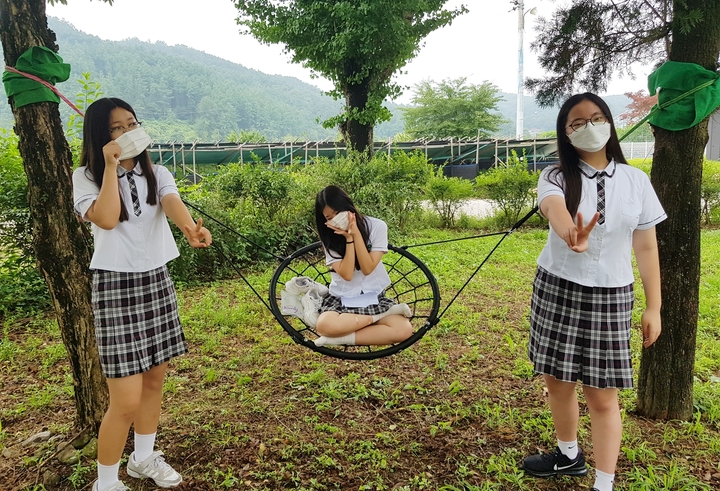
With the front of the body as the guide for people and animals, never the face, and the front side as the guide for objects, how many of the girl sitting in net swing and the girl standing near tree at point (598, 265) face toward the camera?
2

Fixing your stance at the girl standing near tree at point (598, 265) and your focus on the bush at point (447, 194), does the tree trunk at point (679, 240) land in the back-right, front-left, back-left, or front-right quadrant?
front-right

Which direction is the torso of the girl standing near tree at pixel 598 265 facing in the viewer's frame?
toward the camera

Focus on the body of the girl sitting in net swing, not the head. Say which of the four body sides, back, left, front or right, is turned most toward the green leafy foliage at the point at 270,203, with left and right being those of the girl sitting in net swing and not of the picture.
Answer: back

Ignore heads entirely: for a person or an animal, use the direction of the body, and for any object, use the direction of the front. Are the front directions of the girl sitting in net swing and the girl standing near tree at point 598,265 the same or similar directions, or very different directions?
same or similar directions

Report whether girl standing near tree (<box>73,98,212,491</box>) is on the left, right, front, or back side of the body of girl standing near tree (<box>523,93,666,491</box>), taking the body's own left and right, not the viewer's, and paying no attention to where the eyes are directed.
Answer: right

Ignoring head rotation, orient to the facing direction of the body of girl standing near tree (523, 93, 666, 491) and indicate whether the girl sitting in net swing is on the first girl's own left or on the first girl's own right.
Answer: on the first girl's own right

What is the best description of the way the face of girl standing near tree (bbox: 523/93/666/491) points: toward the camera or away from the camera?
toward the camera

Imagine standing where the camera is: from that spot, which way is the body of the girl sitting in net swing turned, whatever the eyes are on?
toward the camera

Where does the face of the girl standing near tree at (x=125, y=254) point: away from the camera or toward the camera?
toward the camera

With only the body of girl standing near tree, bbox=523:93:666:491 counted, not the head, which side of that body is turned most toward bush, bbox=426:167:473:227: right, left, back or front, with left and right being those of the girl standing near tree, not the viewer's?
back
